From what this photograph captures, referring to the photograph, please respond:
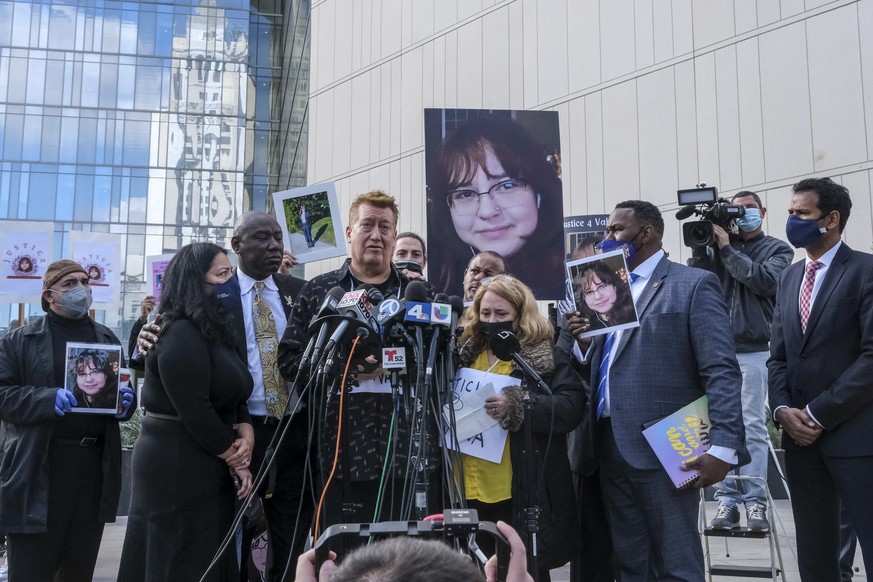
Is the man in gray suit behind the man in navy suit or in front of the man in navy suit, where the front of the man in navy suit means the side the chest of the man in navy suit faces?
in front

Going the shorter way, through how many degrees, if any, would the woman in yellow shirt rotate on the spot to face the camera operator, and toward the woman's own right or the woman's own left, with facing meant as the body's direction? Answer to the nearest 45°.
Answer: approximately 180°

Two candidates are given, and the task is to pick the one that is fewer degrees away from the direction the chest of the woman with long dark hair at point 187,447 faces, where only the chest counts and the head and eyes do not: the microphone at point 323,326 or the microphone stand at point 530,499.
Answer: the microphone stand

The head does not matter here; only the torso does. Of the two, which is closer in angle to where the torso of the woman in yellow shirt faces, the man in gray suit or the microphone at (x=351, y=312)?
the microphone

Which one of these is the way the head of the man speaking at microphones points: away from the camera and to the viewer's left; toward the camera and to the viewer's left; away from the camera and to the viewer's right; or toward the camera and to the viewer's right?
toward the camera and to the viewer's right

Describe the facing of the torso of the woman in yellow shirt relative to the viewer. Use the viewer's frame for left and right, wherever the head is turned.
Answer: facing the viewer and to the left of the viewer

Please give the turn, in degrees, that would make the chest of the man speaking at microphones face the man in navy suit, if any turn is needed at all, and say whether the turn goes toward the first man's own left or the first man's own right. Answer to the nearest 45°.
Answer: approximately 90° to the first man's own left

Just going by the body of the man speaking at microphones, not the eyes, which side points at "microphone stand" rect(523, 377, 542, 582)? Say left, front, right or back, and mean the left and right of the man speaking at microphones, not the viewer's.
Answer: left

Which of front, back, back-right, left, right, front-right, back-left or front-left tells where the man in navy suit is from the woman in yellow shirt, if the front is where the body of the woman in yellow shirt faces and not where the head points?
back-left

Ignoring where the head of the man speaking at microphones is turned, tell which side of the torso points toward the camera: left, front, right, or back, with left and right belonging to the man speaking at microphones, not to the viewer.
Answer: front

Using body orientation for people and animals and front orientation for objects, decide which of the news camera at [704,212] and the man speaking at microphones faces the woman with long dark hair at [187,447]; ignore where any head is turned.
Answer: the news camera
